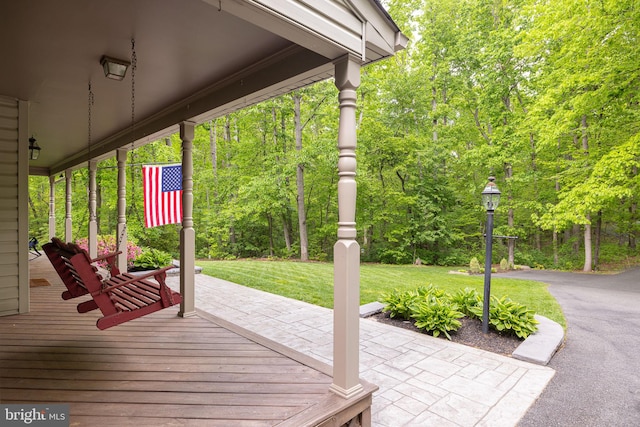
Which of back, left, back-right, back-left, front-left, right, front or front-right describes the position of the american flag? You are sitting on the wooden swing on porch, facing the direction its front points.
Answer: front-left

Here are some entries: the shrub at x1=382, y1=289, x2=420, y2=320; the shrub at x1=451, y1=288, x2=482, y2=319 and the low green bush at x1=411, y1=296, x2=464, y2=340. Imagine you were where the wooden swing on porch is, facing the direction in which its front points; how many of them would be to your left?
0

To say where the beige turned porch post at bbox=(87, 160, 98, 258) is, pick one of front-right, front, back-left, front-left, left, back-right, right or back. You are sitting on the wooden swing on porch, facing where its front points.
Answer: front-left

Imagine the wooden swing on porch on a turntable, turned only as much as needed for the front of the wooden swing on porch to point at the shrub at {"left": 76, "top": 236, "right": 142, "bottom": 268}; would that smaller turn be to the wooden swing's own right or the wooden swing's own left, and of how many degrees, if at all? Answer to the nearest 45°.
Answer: approximately 45° to the wooden swing's own left

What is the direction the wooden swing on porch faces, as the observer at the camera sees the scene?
facing away from the viewer and to the right of the viewer

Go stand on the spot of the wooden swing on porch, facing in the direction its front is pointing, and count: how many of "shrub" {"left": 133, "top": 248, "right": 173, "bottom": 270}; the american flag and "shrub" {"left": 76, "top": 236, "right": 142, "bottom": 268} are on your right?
0

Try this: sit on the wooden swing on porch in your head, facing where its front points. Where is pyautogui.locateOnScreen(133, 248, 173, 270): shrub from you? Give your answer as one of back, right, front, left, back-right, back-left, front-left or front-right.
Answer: front-left

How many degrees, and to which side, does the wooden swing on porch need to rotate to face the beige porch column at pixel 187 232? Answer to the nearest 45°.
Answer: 0° — it already faces it

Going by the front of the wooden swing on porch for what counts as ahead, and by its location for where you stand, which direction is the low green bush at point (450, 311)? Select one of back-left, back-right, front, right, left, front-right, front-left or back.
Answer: front-right

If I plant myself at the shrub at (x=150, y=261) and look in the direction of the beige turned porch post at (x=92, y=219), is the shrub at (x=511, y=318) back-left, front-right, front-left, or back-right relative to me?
back-left

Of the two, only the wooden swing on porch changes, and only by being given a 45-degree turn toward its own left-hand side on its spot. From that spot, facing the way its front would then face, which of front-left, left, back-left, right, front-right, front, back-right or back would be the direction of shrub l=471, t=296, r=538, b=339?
right

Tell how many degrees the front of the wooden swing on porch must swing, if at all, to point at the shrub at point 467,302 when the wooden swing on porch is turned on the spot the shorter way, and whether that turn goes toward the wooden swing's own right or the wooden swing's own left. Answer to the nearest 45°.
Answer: approximately 45° to the wooden swing's own right
